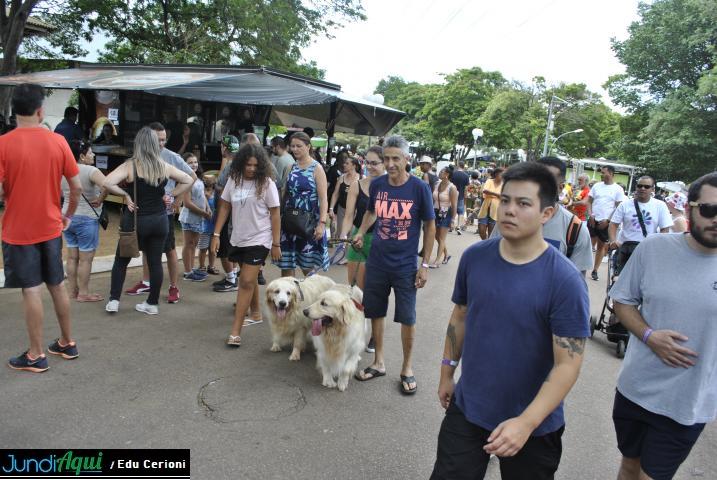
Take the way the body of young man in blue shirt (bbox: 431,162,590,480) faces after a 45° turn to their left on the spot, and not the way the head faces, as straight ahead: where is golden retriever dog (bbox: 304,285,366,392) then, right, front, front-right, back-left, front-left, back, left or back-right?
back-right

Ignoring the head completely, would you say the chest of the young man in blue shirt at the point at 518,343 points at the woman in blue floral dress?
no

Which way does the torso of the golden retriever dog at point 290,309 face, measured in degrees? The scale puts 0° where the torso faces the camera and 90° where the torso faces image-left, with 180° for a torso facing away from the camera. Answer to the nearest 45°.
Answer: approximately 45°

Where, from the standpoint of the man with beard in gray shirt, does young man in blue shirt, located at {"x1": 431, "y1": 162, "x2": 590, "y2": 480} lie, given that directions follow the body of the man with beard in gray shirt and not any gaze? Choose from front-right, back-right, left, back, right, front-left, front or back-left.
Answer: right

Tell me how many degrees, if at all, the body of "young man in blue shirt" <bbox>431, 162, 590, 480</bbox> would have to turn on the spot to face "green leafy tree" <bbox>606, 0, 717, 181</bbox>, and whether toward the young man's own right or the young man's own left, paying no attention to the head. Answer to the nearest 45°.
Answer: approximately 135° to the young man's own right

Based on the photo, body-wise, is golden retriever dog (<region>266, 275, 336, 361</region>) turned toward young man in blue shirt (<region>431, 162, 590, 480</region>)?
no

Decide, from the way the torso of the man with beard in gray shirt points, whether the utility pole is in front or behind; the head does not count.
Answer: behind

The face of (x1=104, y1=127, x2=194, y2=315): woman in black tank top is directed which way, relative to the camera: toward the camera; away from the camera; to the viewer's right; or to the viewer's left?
away from the camera

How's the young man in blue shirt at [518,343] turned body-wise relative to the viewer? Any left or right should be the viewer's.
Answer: facing the viewer and to the left of the viewer

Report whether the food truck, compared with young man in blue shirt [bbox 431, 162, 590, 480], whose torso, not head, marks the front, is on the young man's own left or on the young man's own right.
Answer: on the young man's own right

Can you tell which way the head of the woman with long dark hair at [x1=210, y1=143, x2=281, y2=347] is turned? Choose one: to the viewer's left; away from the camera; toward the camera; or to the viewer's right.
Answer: toward the camera

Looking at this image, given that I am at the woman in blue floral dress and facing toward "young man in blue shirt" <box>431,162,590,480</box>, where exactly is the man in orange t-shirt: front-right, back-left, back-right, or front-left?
front-right

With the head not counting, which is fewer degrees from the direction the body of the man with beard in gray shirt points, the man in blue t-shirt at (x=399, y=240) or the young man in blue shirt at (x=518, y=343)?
the young man in blue shirt

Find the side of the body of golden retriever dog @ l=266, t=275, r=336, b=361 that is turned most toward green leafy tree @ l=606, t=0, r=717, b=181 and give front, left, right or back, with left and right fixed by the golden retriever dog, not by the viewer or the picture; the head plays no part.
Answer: back

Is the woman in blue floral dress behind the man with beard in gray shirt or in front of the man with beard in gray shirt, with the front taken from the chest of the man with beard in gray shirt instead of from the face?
behind

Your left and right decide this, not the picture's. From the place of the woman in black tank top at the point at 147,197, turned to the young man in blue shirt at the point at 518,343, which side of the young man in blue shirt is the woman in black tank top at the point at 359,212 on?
left

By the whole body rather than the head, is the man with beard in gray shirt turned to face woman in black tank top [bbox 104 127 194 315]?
no

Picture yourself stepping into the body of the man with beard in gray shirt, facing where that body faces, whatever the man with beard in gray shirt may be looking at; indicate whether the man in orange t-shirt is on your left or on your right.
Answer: on your right

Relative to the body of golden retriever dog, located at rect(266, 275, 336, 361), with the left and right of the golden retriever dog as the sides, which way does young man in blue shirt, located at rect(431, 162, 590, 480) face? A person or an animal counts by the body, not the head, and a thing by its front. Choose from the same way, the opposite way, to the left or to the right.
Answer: the same way

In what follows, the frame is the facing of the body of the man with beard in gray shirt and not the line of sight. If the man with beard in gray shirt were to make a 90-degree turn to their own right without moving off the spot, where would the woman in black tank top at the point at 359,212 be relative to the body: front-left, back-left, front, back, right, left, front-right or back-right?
right

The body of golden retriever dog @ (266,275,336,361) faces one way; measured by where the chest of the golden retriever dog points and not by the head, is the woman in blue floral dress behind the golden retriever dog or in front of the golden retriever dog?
behind
